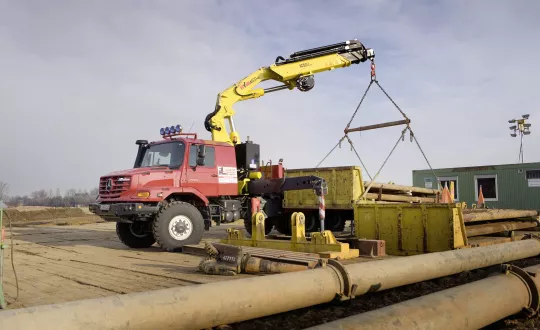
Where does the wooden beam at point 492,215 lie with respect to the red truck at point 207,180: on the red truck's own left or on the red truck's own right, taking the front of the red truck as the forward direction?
on the red truck's own left

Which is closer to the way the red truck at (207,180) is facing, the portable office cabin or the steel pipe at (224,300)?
the steel pipe

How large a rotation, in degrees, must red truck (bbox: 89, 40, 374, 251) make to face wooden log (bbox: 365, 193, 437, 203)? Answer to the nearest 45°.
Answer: approximately 135° to its left

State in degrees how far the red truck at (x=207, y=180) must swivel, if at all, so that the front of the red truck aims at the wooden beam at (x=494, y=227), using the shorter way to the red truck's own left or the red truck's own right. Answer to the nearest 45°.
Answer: approximately 135° to the red truck's own left

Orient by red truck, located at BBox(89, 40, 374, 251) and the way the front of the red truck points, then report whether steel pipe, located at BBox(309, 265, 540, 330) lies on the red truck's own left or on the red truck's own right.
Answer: on the red truck's own left

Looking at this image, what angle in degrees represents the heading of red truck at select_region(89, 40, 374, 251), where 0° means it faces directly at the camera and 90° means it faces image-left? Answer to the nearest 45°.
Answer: approximately 45°

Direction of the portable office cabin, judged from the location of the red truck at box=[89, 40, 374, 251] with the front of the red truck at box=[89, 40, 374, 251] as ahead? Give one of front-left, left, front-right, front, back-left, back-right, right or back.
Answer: back

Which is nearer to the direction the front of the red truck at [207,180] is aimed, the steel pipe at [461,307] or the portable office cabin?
the steel pipe

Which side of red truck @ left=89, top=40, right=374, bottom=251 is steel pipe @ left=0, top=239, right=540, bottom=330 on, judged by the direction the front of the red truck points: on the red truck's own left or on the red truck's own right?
on the red truck's own left
